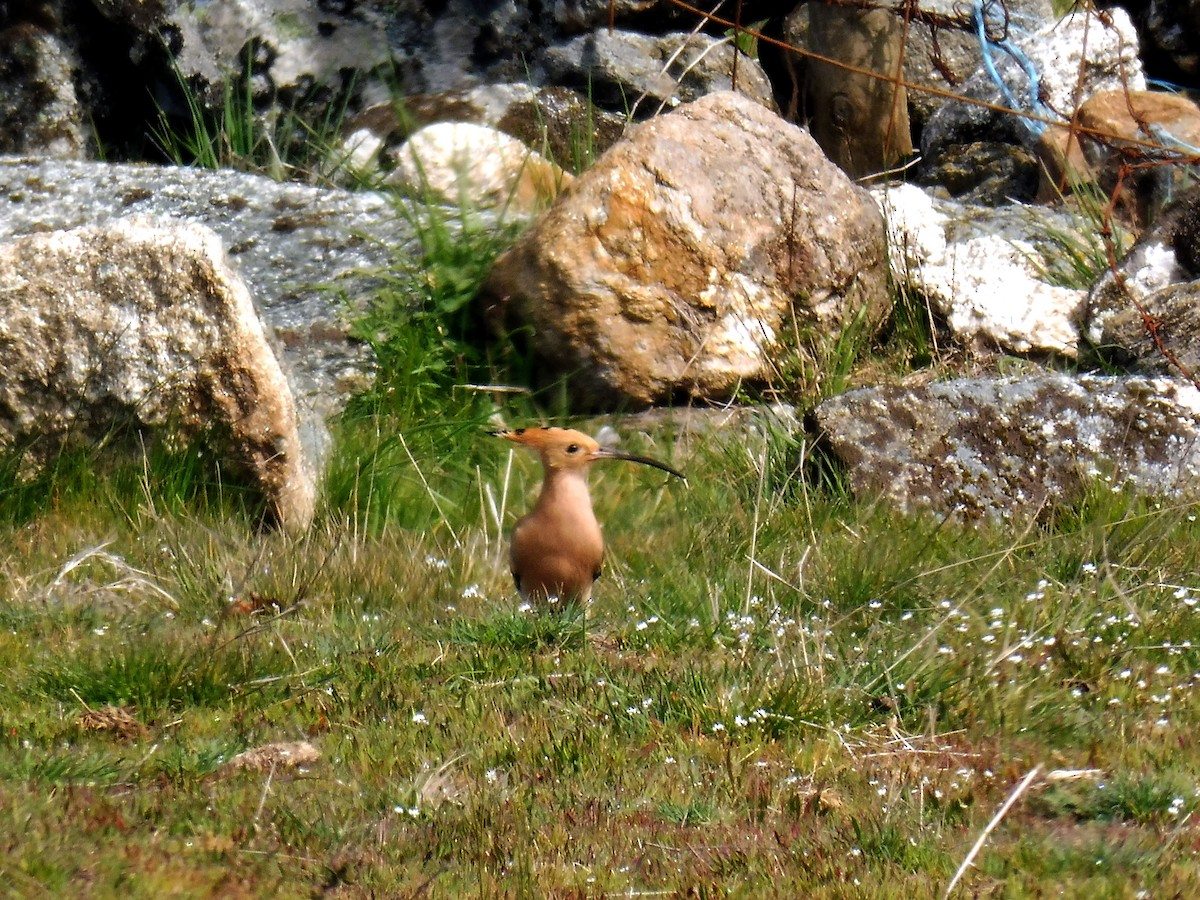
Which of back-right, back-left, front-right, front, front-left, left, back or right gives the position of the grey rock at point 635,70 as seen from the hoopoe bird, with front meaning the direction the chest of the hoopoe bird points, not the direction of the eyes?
back

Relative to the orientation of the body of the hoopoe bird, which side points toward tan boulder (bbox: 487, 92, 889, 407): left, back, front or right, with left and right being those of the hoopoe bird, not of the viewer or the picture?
back

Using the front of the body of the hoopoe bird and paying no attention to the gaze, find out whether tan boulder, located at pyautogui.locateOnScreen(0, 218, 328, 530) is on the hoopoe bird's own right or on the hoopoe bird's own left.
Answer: on the hoopoe bird's own right

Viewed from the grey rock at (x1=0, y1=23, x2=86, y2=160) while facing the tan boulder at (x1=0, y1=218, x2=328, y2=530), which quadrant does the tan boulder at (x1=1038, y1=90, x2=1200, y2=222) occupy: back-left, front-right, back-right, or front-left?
front-left

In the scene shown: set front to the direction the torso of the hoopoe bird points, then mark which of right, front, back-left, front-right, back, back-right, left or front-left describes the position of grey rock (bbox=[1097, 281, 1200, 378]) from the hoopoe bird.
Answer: back-left

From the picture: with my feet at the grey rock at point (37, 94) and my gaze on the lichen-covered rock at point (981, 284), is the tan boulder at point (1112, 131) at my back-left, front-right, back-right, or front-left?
front-left

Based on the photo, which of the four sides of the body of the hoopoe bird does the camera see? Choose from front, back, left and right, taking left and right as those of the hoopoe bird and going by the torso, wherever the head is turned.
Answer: front

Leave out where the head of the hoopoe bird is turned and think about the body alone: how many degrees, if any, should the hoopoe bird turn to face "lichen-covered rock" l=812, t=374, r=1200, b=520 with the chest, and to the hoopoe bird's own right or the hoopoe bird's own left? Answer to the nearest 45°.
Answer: approximately 135° to the hoopoe bird's own left

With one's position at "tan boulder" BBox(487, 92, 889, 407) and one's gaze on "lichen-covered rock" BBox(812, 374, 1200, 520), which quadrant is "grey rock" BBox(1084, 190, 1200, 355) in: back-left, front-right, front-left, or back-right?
front-left

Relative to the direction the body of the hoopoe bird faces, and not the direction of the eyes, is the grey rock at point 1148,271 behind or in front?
behind

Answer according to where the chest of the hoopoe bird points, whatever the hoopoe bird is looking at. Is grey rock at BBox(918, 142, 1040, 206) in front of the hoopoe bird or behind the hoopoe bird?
behind

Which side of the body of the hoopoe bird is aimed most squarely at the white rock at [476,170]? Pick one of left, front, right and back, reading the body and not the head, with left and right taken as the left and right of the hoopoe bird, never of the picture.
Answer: back

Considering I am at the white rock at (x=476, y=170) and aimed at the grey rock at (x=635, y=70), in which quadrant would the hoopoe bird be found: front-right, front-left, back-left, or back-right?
back-right
